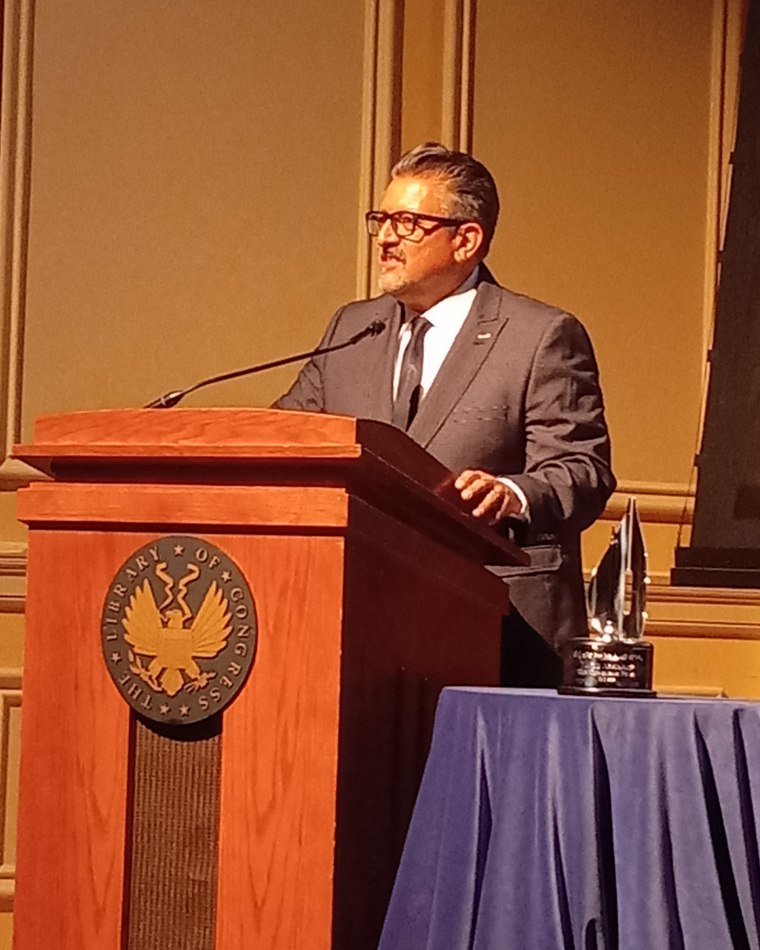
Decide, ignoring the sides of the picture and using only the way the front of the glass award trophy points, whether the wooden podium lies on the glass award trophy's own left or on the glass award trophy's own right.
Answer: on the glass award trophy's own right

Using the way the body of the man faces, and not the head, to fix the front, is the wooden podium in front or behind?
in front

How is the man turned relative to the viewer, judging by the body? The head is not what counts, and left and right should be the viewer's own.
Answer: facing the viewer and to the left of the viewer

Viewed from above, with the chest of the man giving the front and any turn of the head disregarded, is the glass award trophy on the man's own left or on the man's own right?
on the man's own left

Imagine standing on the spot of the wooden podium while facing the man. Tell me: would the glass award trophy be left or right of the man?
right

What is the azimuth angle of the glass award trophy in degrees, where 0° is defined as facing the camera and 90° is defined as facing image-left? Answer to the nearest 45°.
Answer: approximately 0°

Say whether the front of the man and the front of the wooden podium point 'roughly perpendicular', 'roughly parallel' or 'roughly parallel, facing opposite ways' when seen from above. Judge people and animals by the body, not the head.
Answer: roughly parallel

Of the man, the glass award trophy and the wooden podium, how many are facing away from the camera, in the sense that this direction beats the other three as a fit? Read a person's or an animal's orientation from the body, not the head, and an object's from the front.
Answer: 0

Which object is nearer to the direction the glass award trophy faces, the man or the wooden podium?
the wooden podium
